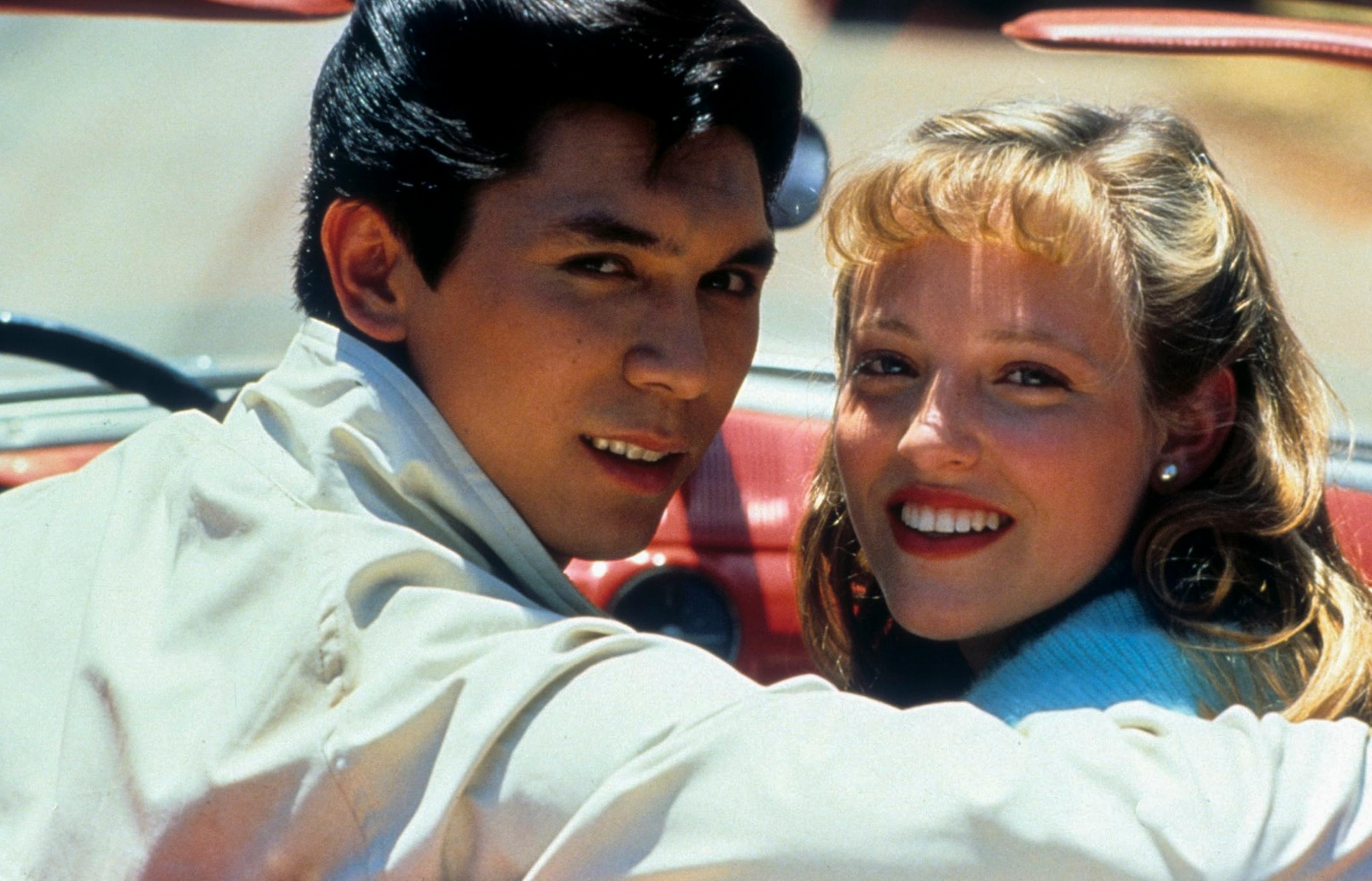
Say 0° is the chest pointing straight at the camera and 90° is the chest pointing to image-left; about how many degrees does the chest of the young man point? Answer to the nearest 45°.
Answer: approximately 225°
